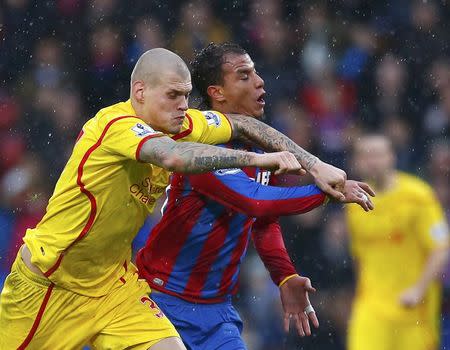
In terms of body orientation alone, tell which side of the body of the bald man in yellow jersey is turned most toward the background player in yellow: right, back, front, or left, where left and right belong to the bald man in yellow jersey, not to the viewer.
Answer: left

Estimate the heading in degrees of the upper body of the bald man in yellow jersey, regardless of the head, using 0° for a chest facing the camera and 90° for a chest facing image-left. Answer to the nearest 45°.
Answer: approximately 315°
